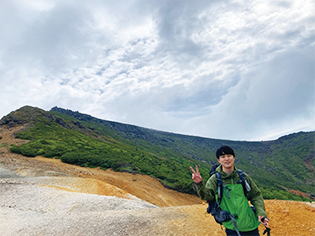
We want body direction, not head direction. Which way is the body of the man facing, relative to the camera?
toward the camera

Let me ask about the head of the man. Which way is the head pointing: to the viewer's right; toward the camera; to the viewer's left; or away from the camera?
toward the camera
